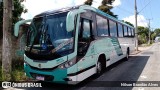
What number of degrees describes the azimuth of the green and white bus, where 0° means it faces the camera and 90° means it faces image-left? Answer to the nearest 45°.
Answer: approximately 45°

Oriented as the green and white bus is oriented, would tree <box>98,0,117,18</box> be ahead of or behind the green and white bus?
behind
